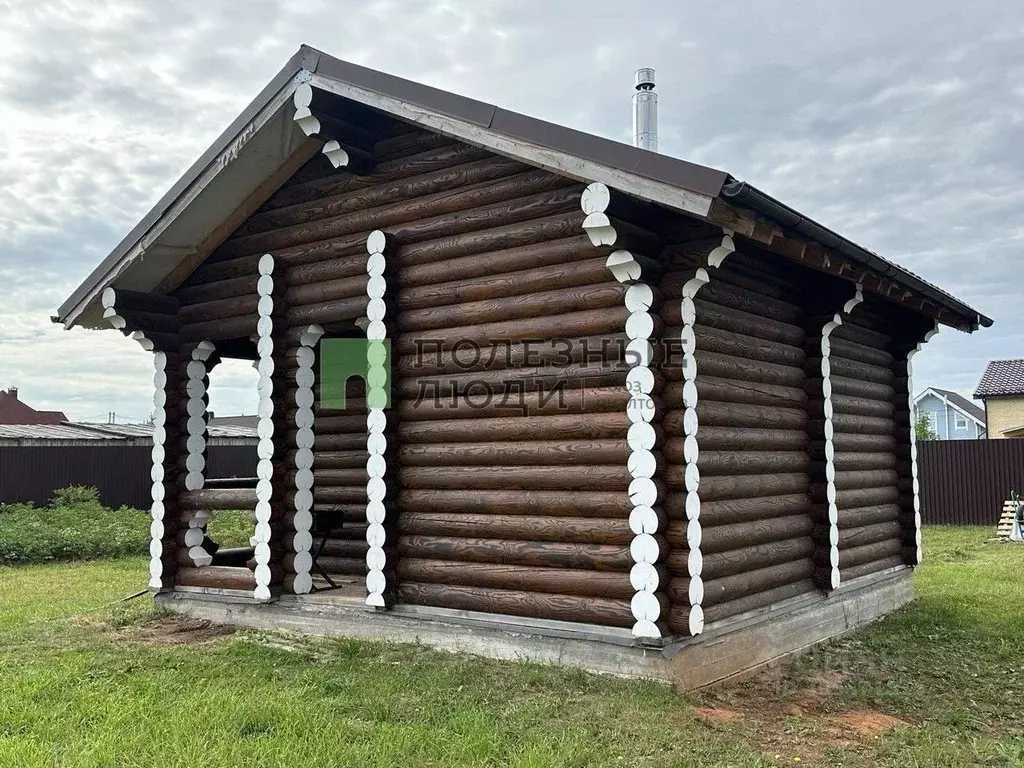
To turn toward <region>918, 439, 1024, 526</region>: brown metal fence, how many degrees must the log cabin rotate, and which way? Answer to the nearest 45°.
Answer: approximately 180°

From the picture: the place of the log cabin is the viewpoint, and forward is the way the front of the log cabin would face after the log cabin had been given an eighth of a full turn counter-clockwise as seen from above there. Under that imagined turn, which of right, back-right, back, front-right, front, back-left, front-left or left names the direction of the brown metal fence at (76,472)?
back-right

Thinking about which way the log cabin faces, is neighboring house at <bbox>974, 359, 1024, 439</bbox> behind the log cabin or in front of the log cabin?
behind

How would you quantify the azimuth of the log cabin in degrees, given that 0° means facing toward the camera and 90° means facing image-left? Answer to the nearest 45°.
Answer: approximately 45°

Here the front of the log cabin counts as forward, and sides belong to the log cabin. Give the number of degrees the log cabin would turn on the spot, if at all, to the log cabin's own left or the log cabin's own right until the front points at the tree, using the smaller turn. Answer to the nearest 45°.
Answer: approximately 180°
